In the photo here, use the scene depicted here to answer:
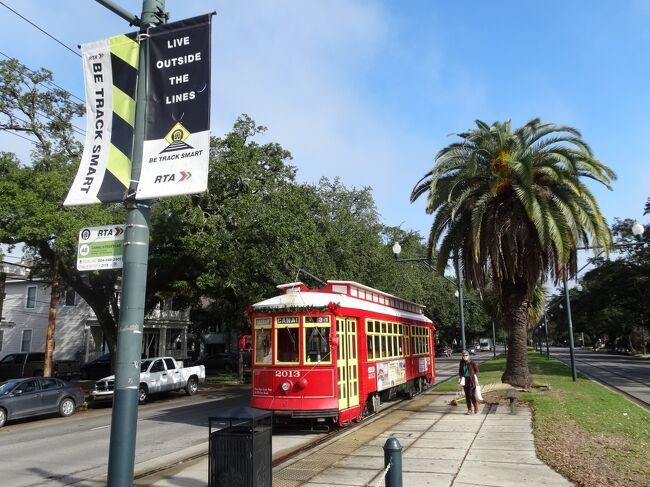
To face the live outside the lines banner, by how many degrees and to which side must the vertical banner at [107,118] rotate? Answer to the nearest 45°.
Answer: approximately 45° to its left

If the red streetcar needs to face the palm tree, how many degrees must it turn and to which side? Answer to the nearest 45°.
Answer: approximately 180°

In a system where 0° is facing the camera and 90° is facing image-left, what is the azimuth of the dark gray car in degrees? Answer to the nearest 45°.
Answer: approximately 45°

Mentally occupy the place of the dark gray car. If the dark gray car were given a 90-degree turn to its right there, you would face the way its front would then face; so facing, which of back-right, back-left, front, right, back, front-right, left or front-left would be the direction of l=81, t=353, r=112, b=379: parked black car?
front-right

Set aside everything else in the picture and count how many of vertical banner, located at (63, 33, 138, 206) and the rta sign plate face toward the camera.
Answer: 2

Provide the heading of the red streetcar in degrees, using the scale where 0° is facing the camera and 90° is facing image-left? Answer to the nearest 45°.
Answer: approximately 45°

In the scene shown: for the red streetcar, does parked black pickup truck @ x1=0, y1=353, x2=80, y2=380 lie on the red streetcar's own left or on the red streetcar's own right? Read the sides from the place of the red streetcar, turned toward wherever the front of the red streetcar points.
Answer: on the red streetcar's own right

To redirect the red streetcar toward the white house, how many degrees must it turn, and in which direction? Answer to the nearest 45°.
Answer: approximately 90° to its right
